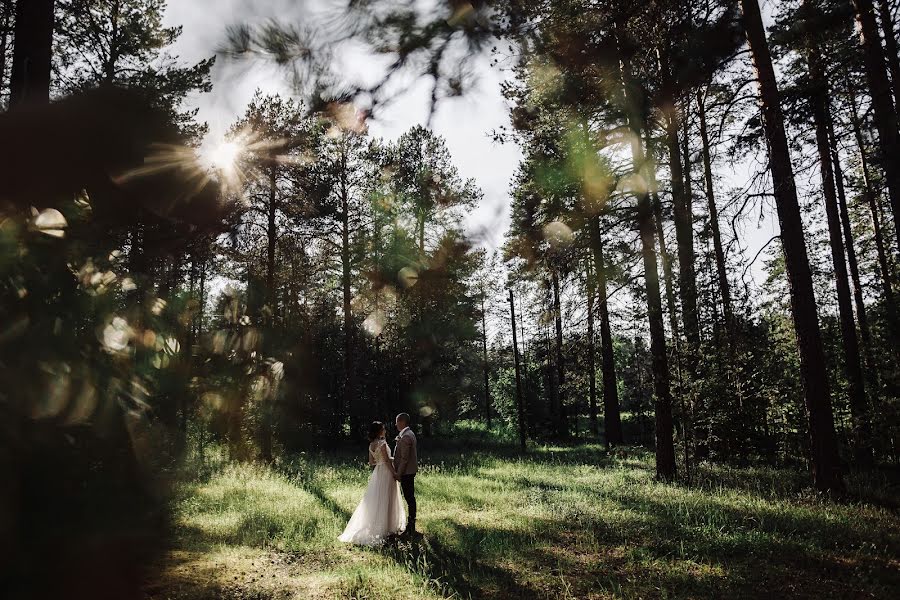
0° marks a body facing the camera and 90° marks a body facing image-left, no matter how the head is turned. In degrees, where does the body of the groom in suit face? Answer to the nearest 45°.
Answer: approximately 90°

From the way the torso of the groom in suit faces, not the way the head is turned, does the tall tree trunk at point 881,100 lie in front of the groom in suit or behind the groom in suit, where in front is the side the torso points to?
behind

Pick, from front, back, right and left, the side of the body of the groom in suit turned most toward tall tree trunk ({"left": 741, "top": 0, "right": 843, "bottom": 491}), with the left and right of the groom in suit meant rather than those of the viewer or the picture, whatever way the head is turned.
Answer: back
